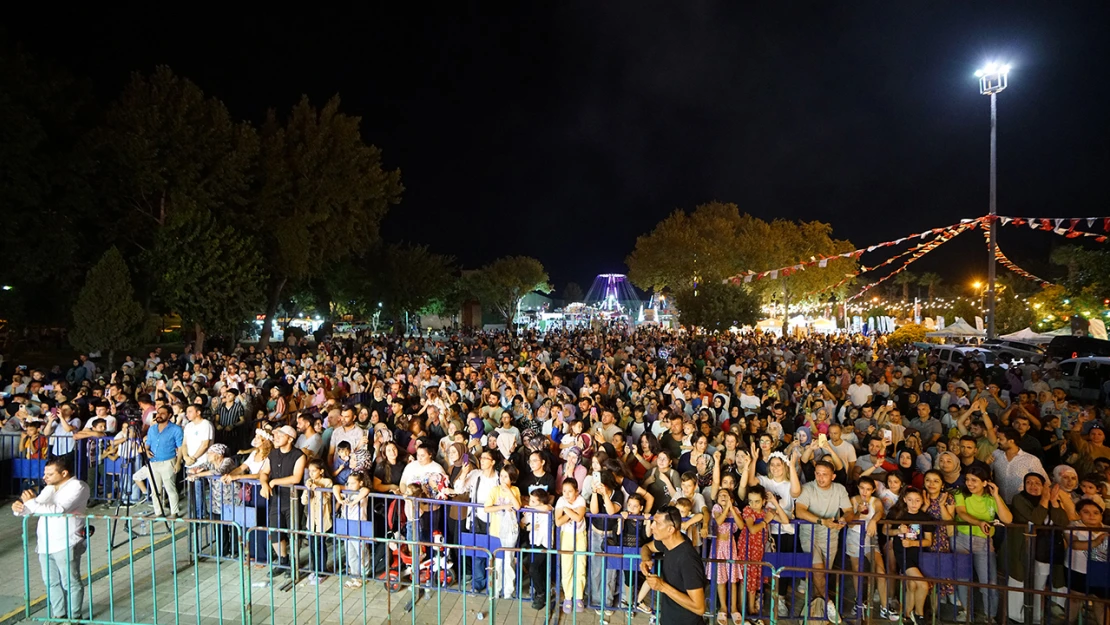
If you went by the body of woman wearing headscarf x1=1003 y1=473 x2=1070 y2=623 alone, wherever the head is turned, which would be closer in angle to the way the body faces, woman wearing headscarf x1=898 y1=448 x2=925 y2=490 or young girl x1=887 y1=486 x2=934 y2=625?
the young girl

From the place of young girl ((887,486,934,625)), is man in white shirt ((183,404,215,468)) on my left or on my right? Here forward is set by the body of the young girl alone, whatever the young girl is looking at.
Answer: on my right

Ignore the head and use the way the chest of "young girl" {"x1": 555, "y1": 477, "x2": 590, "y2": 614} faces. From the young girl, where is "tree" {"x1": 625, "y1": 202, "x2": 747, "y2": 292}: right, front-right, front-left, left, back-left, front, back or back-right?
back

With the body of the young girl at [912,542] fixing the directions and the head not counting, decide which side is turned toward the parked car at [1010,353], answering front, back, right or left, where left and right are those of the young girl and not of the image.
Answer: back

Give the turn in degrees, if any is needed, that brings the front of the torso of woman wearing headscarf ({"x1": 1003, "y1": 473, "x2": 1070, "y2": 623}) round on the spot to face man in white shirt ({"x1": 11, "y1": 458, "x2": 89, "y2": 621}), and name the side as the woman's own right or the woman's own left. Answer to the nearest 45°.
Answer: approximately 45° to the woman's own right

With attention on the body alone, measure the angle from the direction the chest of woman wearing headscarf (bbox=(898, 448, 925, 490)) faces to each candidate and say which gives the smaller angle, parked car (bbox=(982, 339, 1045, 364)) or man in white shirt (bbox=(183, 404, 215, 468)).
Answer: the man in white shirt

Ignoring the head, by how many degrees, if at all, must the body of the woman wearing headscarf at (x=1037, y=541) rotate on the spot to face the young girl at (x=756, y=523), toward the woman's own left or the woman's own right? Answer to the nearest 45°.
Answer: approximately 45° to the woman's own right
